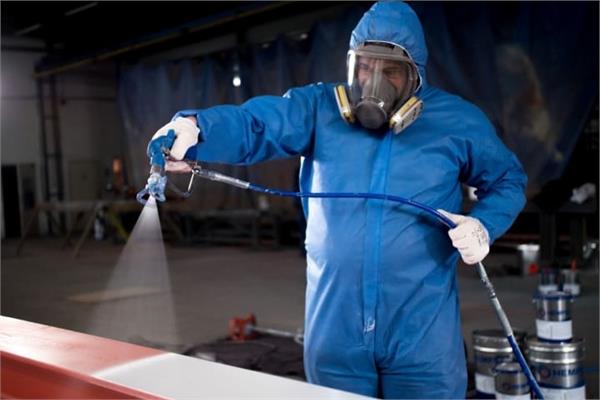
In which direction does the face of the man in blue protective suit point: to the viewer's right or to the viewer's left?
to the viewer's left

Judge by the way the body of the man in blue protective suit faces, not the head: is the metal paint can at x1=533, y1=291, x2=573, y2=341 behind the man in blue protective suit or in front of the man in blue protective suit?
behind

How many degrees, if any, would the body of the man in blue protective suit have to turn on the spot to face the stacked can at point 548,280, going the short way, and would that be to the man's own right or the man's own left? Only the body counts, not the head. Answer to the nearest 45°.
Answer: approximately 135° to the man's own left

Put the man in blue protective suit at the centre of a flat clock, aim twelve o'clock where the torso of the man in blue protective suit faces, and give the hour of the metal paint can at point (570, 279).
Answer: The metal paint can is roughly at 7 o'clock from the man in blue protective suit.

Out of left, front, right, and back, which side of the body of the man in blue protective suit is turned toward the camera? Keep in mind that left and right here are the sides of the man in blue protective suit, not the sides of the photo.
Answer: front
